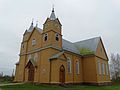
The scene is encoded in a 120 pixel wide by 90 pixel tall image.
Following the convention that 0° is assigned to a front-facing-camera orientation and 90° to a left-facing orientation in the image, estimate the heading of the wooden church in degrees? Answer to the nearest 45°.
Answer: approximately 45°
